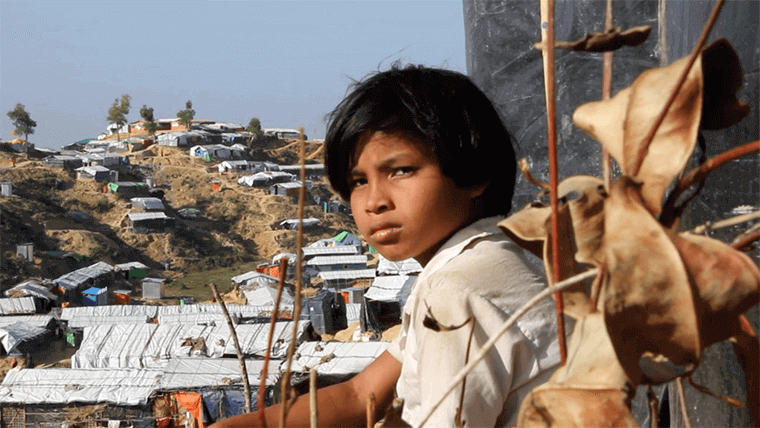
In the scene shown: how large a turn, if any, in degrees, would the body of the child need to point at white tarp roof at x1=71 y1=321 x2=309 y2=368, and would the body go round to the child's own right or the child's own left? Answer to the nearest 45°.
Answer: approximately 90° to the child's own right

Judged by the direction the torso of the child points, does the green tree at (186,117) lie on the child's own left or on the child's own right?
on the child's own right

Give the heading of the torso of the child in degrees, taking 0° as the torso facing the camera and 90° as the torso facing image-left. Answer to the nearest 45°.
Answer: approximately 90°

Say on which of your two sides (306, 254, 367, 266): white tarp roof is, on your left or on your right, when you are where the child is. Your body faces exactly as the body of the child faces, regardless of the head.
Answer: on your right

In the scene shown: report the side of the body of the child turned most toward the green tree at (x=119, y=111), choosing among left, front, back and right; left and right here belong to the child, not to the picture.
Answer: right
